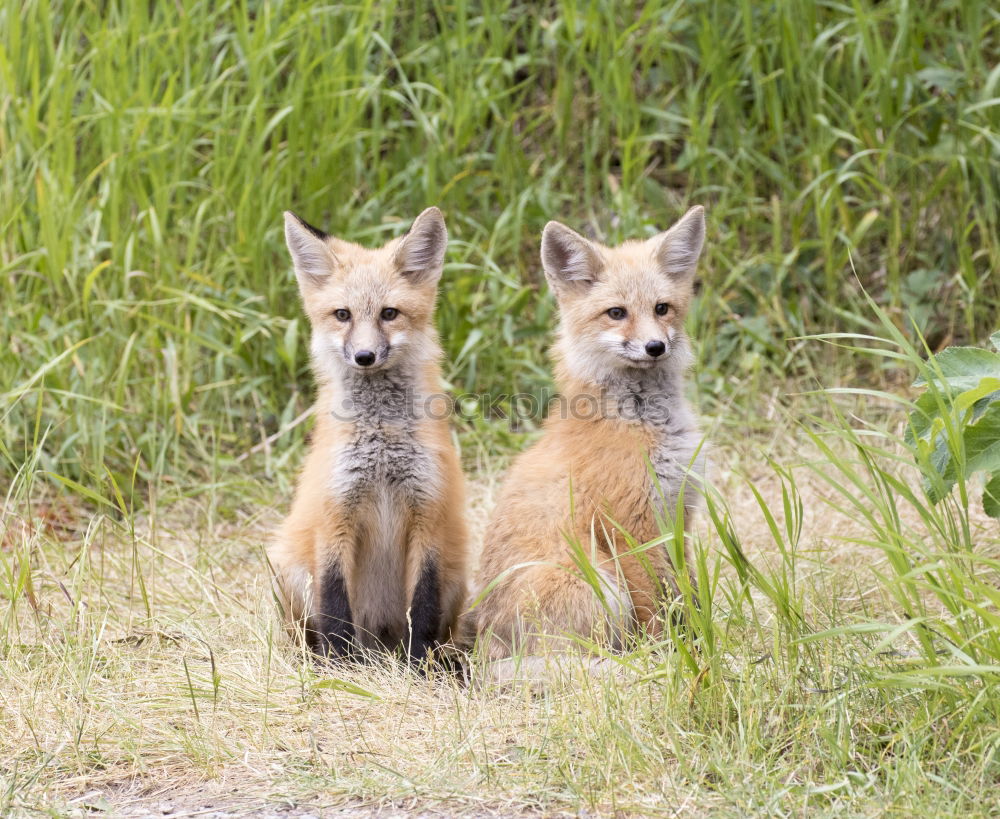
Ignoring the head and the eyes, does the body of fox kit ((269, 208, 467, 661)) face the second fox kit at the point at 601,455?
no

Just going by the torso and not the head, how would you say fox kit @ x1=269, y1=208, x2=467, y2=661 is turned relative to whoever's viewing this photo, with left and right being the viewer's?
facing the viewer

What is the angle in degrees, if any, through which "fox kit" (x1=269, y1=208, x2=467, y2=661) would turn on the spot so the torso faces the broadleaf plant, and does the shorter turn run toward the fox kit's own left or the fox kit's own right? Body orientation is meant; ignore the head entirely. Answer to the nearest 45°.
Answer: approximately 45° to the fox kit's own left
